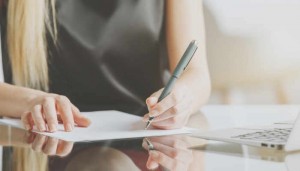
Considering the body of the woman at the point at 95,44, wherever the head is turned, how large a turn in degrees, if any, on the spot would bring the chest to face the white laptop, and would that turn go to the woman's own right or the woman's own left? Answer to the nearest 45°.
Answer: approximately 45° to the woman's own left

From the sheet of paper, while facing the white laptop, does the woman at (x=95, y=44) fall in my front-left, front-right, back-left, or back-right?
back-left

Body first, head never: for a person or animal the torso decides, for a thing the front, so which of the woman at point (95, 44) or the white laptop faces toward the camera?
the woman

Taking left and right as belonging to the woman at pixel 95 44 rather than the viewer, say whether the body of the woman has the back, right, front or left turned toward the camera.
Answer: front
